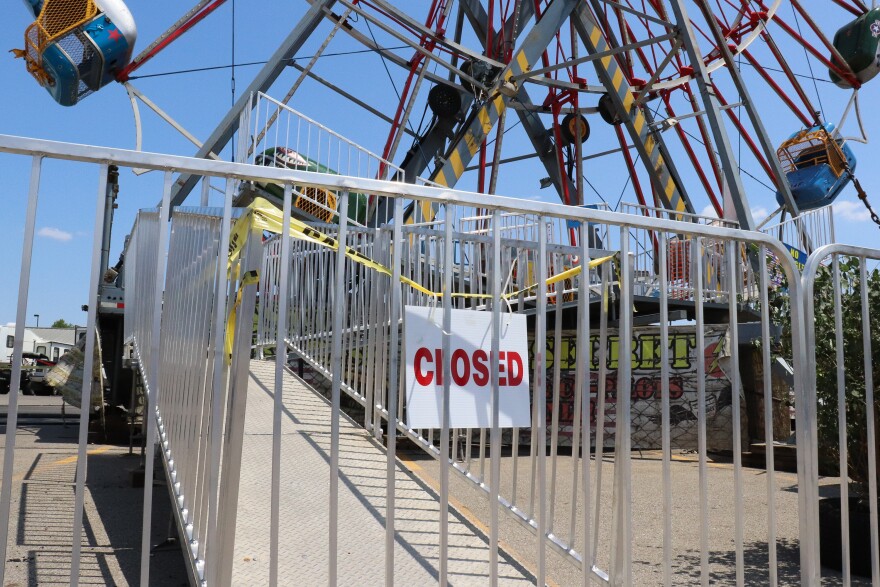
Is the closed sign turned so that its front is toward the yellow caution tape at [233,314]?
no

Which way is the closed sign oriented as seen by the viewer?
toward the camera

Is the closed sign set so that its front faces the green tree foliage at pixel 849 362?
no
